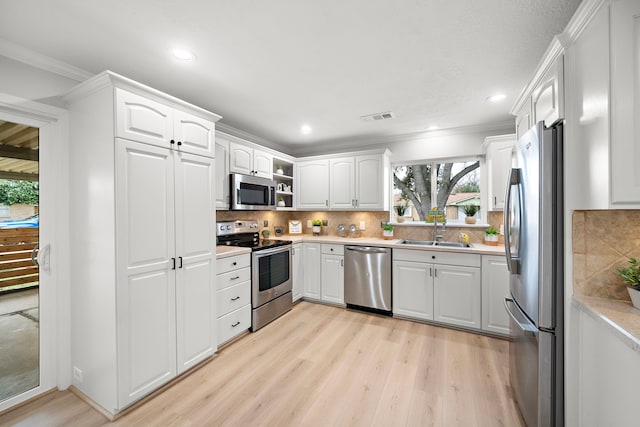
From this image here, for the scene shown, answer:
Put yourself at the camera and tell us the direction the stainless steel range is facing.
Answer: facing the viewer and to the right of the viewer

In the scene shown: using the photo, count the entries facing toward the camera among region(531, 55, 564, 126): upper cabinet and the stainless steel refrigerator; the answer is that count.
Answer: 0

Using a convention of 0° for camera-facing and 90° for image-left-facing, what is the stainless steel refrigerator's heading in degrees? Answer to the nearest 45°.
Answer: approximately 90°

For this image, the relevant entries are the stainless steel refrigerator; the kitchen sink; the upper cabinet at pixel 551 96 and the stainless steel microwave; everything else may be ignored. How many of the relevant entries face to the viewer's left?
2

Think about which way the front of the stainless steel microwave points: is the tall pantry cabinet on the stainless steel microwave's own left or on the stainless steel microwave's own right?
on the stainless steel microwave's own right

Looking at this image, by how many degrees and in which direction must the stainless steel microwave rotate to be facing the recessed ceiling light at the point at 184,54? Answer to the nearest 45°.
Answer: approximately 45° to its right

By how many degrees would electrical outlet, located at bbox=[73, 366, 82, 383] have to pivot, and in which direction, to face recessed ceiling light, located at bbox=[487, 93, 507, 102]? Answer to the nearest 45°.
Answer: approximately 90° to its left

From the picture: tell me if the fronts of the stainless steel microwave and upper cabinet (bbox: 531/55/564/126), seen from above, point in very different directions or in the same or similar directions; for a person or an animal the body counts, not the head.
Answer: very different directions

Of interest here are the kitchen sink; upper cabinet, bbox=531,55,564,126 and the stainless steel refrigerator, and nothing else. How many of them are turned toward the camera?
1

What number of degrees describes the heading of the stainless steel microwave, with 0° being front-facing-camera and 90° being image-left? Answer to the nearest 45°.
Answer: approximately 315°

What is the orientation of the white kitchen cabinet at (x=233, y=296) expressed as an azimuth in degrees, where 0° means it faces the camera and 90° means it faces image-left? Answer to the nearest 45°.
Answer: approximately 315°

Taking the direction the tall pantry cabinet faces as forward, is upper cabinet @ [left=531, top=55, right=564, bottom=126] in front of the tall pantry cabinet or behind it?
in front

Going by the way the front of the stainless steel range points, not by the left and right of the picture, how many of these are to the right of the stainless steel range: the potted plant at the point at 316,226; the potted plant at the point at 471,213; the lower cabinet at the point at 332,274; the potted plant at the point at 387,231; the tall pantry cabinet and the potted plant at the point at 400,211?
1

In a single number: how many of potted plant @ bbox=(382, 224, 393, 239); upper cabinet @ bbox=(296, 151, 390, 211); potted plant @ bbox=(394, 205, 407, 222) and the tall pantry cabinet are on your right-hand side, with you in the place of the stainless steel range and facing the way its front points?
1
